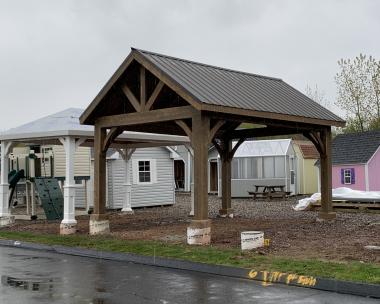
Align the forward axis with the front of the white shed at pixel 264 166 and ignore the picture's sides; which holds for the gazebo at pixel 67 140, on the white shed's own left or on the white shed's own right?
on the white shed's own right

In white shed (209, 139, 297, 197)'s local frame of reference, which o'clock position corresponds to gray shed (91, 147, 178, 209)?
gray shed (91, 147, 178, 209) is roughly at 4 o'clock from white shed (209, 139, 297, 197).

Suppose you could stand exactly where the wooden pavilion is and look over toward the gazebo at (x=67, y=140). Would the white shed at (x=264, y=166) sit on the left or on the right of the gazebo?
right

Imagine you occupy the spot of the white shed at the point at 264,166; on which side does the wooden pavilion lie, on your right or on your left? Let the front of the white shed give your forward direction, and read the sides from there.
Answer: on your right
